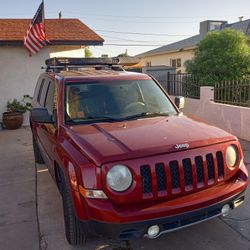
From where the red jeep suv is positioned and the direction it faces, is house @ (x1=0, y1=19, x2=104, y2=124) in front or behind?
behind

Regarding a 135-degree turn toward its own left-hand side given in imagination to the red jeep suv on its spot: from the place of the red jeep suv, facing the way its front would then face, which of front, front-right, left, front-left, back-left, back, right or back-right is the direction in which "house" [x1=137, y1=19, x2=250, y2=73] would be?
front

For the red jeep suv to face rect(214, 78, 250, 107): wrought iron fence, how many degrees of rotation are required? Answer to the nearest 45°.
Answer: approximately 90° to its left

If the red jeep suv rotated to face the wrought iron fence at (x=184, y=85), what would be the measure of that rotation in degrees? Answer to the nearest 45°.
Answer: approximately 135° to its left

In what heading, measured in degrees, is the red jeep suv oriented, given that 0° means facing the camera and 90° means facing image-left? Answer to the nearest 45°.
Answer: approximately 315°

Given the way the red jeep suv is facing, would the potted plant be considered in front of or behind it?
behind

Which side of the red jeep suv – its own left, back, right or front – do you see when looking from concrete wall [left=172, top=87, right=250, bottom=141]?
left
